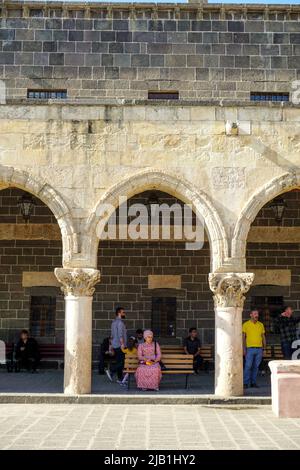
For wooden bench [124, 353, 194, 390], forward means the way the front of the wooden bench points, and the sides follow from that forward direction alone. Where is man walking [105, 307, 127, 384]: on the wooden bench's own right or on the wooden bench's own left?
on the wooden bench's own right

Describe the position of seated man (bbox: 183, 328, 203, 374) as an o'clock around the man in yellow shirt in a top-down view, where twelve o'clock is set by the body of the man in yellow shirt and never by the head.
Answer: The seated man is roughly at 5 o'clock from the man in yellow shirt.

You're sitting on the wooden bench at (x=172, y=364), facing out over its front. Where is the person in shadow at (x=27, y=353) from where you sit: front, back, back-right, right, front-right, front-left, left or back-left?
back-right

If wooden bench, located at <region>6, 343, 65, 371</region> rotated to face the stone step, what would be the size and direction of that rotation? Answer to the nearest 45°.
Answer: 0° — it already faces it

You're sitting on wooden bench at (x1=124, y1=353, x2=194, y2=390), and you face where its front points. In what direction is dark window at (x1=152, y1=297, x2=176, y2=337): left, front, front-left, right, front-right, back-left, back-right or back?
back

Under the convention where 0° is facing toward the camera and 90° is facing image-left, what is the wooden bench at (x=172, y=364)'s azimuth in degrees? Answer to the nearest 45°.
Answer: approximately 0°
